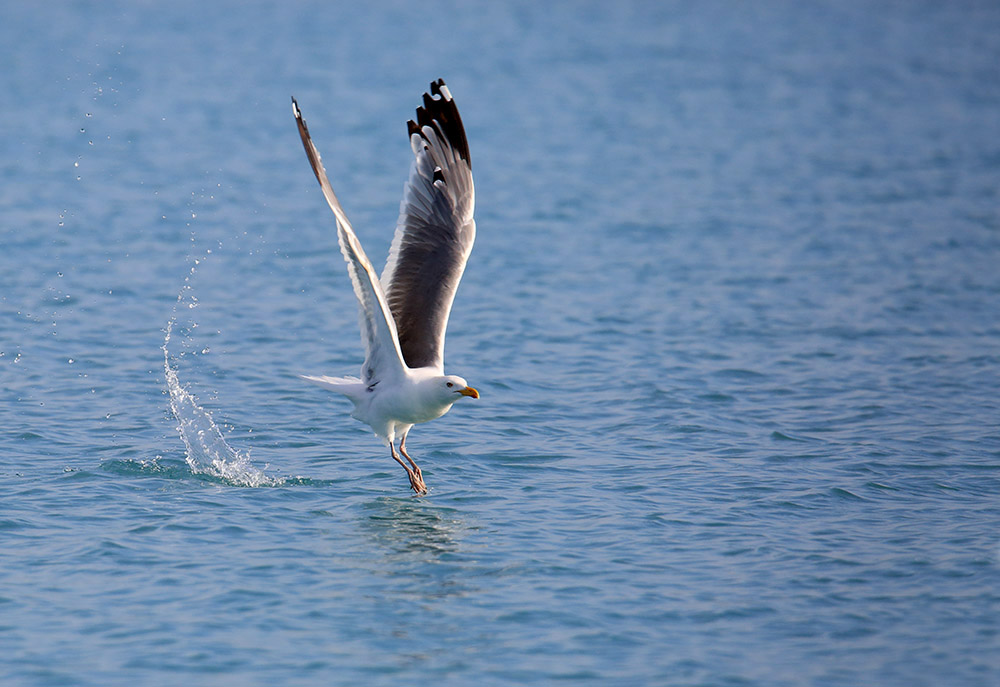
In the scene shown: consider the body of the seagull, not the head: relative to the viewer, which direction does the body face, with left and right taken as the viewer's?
facing the viewer and to the right of the viewer

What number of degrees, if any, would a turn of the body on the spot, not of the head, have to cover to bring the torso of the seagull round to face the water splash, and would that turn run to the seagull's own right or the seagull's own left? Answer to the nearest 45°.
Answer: approximately 135° to the seagull's own right
